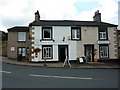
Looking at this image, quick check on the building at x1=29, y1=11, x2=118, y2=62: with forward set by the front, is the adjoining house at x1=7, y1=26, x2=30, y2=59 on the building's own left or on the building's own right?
on the building's own right

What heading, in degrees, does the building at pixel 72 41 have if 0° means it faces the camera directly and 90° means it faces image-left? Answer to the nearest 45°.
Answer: approximately 0°

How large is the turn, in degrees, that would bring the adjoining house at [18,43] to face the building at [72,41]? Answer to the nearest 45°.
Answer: approximately 45° to its left

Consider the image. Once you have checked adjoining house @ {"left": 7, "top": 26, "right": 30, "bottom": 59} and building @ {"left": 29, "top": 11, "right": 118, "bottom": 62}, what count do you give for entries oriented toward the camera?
2
